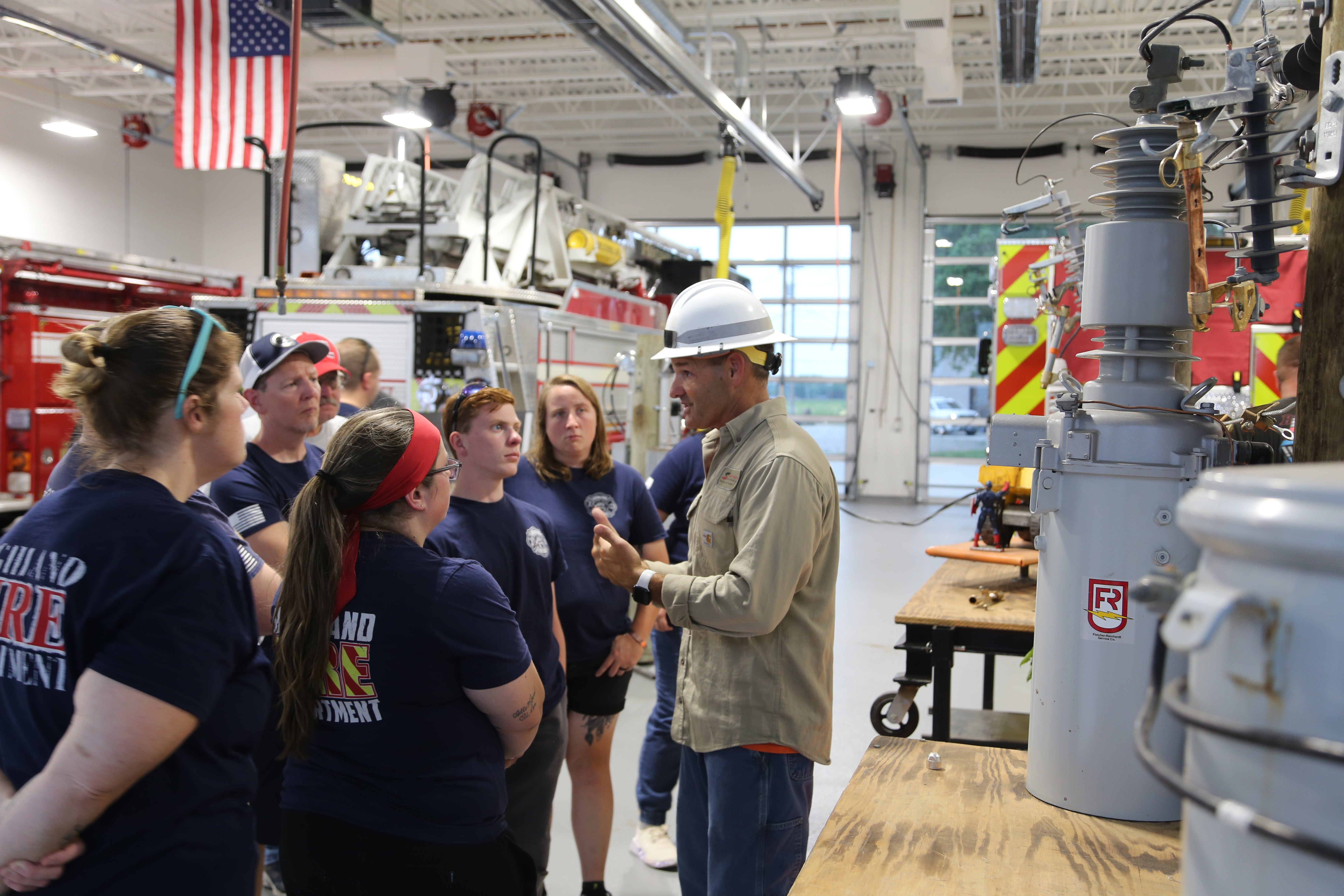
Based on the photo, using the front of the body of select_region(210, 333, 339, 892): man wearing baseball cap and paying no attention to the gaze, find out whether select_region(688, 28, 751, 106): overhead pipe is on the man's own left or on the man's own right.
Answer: on the man's own left

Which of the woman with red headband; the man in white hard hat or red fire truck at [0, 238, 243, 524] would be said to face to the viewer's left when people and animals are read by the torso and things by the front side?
the man in white hard hat

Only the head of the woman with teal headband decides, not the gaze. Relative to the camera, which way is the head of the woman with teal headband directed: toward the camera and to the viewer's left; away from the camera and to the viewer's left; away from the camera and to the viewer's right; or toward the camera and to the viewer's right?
away from the camera and to the viewer's right

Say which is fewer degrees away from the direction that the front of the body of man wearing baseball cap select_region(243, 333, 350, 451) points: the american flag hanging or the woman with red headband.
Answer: the woman with red headband

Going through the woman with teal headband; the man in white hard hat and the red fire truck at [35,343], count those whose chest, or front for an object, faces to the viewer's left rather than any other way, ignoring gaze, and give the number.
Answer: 1

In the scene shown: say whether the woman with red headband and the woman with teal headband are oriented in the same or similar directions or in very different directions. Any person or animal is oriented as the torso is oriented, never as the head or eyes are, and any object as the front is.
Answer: same or similar directions

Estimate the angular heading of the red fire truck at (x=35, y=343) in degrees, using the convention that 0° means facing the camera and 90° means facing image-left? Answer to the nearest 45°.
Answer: approximately 225°

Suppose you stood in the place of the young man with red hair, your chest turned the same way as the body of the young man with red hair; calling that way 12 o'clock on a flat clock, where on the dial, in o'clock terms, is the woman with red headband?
The woman with red headband is roughly at 2 o'clock from the young man with red hair.

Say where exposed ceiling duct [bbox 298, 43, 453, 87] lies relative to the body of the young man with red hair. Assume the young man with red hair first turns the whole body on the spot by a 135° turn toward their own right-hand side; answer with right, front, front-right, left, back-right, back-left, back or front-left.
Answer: right

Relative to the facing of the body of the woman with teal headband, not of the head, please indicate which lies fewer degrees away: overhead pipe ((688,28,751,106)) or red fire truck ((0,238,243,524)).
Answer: the overhead pipe

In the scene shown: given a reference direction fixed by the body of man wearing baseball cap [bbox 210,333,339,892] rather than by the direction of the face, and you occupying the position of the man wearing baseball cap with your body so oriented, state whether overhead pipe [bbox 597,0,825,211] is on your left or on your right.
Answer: on your left

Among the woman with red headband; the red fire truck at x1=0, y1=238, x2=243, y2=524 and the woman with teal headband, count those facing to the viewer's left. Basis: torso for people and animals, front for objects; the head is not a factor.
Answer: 0

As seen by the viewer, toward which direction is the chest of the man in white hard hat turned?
to the viewer's left
